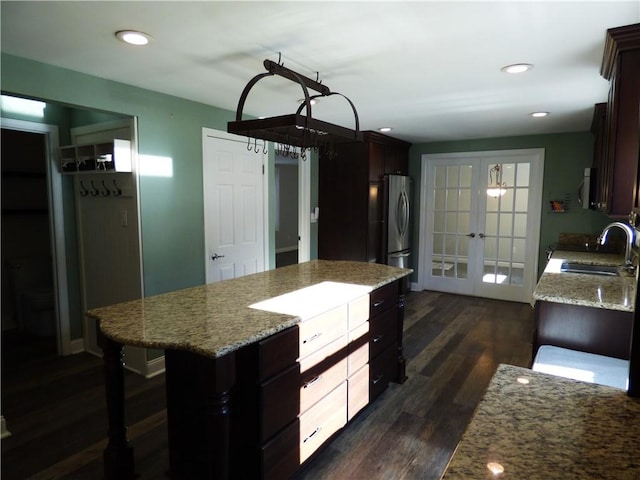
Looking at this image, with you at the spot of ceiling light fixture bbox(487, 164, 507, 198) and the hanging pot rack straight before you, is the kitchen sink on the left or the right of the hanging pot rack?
left

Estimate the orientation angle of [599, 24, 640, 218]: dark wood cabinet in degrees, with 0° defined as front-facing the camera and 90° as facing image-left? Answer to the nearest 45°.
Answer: approximately 90°

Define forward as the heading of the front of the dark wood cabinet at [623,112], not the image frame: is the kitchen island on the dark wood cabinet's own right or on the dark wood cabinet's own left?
on the dark wood cabinet's own left

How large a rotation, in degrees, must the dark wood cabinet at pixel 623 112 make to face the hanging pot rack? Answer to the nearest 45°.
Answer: approximately 45° to its left

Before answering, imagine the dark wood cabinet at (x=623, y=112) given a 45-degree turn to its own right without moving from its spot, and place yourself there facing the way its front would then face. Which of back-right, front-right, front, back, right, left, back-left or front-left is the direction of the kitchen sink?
front-right

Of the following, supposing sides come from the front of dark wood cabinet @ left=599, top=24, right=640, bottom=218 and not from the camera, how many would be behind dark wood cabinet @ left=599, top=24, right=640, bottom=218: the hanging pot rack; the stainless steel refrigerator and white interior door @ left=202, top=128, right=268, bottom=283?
0

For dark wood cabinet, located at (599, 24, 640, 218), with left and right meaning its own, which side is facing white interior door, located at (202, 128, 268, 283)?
front

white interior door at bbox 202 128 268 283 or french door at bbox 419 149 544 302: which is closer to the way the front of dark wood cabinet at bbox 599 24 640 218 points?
the white interior door

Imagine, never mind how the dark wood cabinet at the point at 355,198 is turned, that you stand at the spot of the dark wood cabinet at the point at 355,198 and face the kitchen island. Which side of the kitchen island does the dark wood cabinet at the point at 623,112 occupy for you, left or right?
left

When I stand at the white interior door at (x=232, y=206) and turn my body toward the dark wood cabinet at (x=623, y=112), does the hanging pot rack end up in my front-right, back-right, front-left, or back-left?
front-right

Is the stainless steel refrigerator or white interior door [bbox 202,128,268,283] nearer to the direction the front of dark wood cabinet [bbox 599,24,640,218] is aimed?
the white interior door

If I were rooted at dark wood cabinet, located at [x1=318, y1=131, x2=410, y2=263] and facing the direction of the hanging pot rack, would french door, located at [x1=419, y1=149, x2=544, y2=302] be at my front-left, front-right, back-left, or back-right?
back-left
